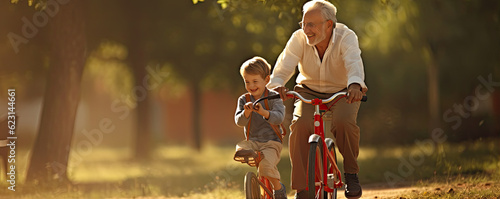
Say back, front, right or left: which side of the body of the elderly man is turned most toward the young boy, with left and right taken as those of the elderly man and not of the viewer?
right

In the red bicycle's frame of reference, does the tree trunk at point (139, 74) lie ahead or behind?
behind

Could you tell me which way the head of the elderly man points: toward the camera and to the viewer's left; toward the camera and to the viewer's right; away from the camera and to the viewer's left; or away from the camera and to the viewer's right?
toward the camera and to the viewer's left

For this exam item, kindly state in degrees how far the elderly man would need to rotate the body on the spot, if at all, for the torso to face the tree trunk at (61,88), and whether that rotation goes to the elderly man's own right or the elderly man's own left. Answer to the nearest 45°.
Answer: approximately 135° to the elderly man's own right

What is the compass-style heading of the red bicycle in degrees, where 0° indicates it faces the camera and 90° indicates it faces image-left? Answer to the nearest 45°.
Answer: approximately 0°

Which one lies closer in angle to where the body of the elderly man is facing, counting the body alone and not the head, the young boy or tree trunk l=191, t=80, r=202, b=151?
the young boy

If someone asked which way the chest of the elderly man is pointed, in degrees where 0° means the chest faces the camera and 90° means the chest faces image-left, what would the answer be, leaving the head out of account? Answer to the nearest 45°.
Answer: approximately 0°
